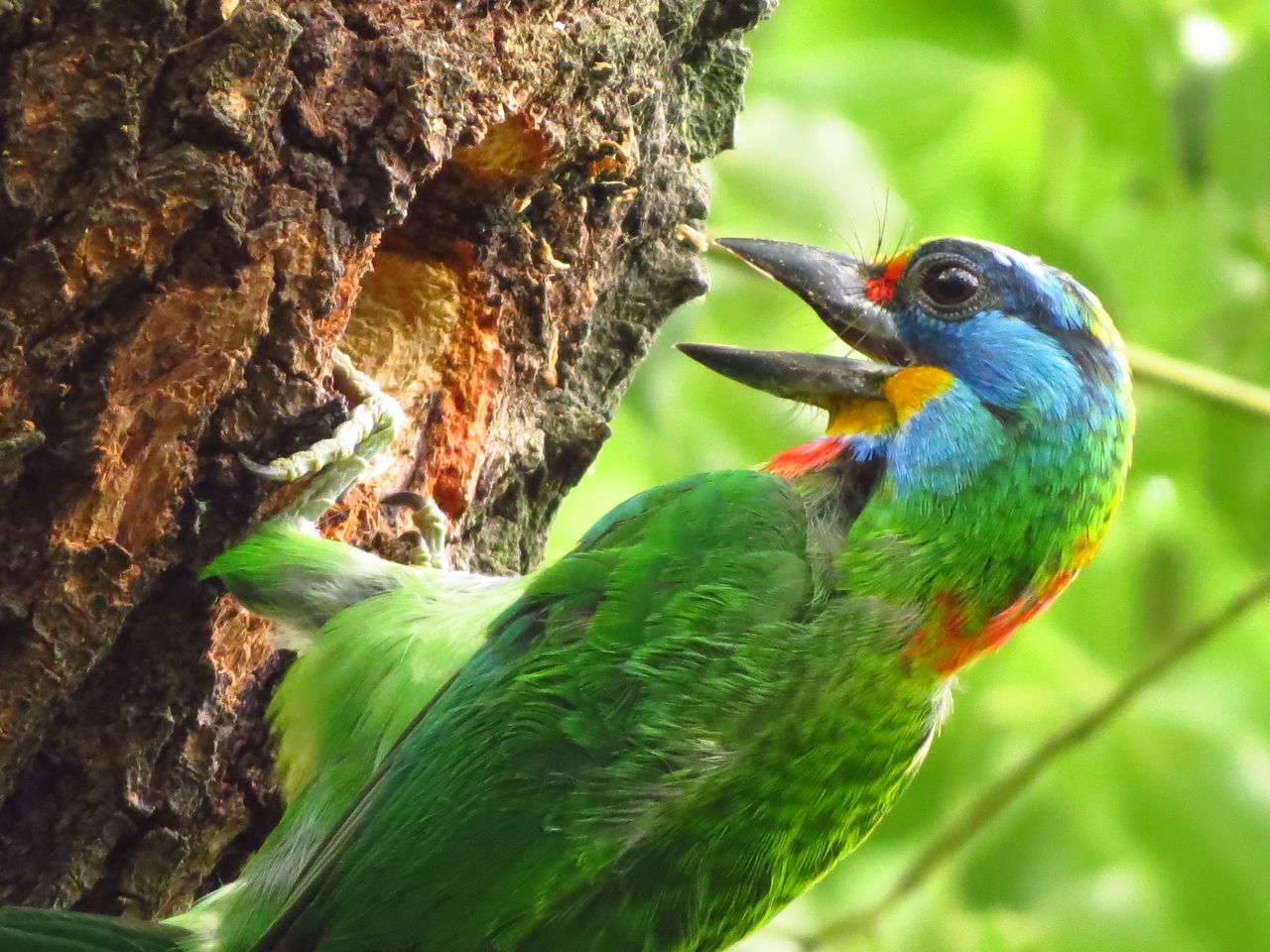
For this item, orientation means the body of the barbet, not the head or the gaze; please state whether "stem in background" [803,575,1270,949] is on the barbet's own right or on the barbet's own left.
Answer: on the barbet's own right

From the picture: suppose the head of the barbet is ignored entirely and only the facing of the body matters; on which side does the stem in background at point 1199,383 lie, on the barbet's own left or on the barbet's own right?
on the barbet's own right
